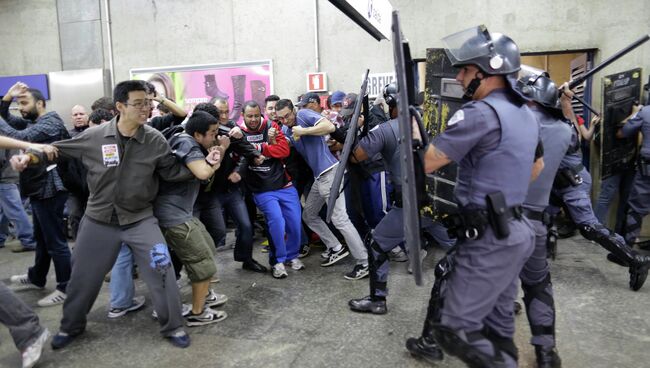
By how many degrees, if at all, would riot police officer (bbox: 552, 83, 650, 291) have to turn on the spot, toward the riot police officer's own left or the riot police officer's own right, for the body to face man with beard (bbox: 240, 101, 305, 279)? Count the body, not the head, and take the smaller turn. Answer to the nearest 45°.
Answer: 0° — they already face them

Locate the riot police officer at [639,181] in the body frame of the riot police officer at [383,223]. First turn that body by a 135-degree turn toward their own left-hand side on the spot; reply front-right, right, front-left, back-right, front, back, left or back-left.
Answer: left

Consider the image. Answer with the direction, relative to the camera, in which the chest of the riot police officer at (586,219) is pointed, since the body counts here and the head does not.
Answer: to the viewer's left

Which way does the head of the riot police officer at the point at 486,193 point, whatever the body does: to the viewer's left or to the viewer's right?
to the viewer's left

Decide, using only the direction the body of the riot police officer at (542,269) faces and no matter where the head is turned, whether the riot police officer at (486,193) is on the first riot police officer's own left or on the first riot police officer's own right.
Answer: on the first riot police officer's own left

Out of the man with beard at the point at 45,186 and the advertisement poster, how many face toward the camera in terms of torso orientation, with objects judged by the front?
1

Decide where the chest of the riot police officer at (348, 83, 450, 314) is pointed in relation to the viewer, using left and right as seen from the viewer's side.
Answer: facing to the left of the viewer

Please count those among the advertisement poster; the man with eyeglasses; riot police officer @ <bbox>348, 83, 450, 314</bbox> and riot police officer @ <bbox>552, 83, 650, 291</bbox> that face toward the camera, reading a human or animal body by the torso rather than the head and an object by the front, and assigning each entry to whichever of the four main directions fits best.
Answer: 2

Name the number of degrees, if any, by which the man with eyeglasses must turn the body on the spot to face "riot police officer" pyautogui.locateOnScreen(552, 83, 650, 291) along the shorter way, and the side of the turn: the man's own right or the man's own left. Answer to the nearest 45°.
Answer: approximately 90° to the man's own left

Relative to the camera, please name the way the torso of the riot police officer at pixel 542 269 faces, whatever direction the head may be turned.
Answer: to the viewer's left

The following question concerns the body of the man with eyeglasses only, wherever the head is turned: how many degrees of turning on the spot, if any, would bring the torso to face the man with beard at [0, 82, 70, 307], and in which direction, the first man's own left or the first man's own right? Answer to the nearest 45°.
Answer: approximately 135° to the first man's own right
